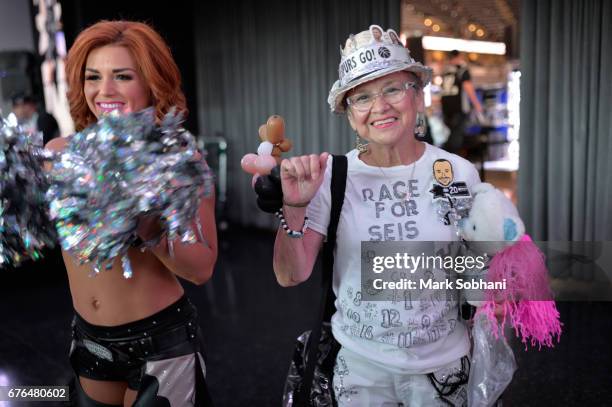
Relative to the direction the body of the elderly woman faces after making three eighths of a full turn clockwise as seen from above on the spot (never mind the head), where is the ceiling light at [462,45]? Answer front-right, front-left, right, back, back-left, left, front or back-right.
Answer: front-right

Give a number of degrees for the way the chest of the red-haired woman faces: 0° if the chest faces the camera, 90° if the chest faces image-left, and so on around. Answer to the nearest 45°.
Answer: approximately 45°

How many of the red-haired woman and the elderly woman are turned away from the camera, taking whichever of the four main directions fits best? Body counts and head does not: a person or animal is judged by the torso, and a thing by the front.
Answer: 0

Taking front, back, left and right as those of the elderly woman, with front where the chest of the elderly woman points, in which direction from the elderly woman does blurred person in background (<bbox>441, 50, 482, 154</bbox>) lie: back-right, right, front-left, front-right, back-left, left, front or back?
back

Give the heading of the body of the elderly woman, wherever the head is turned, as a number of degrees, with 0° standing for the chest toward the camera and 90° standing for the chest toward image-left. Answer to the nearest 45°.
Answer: approximately 0°

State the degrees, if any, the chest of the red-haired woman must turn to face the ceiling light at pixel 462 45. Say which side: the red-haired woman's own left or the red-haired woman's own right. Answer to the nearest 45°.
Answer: approximately 180°
